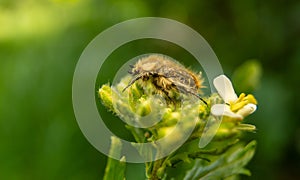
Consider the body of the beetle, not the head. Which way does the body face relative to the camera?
to the viewer's left
